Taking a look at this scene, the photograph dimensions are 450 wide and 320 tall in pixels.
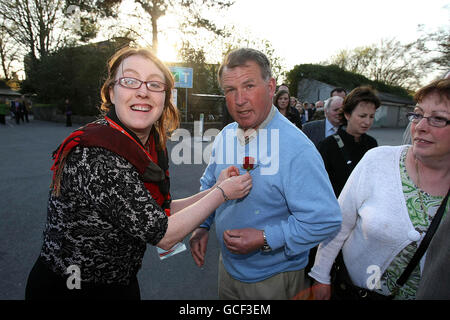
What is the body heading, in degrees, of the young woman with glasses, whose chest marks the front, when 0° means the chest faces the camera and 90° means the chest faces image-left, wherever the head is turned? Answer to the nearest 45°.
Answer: approximately 270°

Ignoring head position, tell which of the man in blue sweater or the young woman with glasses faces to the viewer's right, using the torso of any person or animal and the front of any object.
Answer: the young woman with glasses

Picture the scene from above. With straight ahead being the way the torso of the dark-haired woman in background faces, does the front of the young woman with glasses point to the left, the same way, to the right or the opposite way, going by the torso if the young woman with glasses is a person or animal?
to the left

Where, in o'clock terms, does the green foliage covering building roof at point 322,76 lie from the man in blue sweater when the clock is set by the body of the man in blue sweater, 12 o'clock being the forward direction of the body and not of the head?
The green foliage covering building roof is roughly at 5 o'clock from the man in blue sweater.

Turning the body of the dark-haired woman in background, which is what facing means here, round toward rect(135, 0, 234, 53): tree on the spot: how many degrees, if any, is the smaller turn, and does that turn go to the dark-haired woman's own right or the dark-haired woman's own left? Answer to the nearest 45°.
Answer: approximately 180°

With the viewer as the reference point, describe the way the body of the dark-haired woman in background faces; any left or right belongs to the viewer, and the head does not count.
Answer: facing the viewer and to the right of the viewer

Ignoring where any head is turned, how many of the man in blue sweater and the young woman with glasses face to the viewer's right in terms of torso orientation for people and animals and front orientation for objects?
1

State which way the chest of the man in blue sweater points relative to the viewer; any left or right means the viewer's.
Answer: facing the viewer and to the left of the viewer

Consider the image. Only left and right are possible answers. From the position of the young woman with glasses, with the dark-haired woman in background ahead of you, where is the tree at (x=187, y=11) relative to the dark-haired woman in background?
left

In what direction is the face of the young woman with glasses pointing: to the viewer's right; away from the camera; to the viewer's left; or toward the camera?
toward the camera

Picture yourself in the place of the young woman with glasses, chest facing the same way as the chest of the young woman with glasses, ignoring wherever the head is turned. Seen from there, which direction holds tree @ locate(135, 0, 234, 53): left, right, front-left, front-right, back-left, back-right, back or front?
left

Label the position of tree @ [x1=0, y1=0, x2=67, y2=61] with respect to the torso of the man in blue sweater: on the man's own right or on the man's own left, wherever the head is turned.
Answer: on the man's own right
